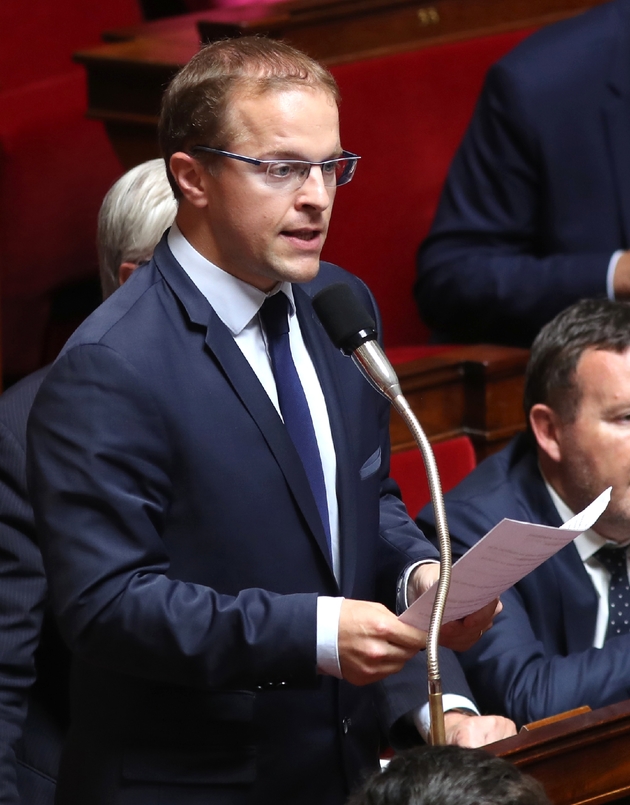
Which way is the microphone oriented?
to the viewer's left

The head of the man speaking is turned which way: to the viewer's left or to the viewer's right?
to the viewer's right

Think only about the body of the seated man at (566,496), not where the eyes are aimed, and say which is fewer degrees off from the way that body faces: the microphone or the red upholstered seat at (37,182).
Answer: the microphone

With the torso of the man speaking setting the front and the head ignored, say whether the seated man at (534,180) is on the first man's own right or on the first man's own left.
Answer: on the first man's own left

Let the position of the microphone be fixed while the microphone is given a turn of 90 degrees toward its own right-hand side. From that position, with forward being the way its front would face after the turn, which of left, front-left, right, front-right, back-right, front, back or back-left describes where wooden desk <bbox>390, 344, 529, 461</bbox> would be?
front
